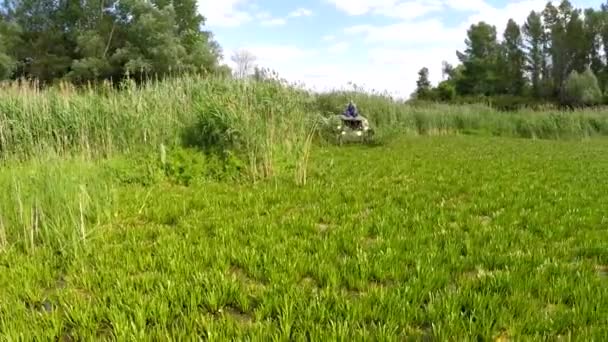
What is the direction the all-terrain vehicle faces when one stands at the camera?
facing the viewer

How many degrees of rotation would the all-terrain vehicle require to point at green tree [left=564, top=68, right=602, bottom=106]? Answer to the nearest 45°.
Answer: approximately 135° to its left
